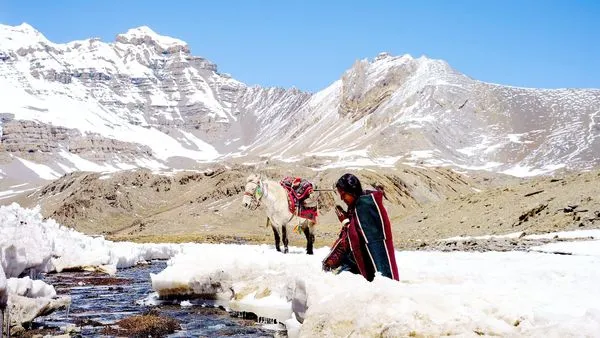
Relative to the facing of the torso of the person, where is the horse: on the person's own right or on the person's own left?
on the person's own right

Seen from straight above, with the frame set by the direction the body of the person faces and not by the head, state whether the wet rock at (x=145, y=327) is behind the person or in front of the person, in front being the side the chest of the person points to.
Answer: in front

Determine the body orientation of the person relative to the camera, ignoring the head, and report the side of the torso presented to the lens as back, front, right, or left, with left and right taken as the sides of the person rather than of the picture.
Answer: left

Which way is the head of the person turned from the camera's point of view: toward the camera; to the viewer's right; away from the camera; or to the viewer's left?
to the viewer's left
